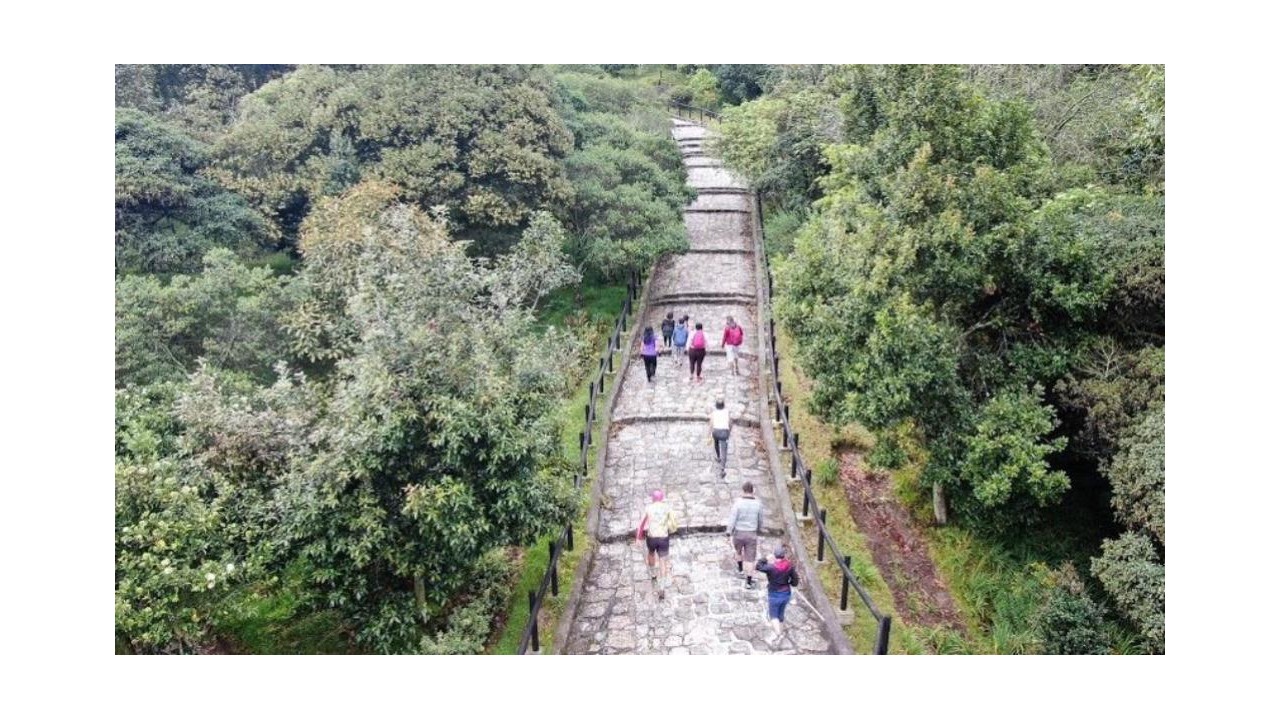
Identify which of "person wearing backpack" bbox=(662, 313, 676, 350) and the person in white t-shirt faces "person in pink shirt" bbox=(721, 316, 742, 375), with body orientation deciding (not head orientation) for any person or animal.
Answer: the person in white t-shirt

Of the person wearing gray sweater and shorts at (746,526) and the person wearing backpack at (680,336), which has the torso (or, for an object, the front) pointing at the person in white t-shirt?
the person wearing gray sweater and shorts at (746,526)

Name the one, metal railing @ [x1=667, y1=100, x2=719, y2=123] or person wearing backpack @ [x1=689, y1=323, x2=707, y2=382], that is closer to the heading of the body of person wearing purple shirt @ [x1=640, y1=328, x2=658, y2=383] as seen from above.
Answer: the metal railing

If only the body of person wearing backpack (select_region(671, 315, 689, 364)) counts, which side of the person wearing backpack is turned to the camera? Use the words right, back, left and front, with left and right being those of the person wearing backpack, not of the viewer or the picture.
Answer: back

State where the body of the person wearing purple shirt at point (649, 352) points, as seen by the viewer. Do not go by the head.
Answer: away from the camera

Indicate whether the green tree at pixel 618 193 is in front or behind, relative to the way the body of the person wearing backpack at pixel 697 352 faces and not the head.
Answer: in front

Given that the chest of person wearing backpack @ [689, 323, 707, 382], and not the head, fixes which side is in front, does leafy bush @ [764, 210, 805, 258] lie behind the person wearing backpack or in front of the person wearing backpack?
in front

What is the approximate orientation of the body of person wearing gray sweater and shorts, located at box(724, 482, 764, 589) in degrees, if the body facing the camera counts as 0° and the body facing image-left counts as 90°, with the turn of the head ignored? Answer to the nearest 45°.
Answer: approximately 180°

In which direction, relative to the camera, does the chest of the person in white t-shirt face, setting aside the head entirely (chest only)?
away from the camera

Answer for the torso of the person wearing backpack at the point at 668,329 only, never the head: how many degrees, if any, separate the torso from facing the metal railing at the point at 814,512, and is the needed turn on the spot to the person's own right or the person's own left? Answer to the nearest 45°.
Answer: approximately 180°
